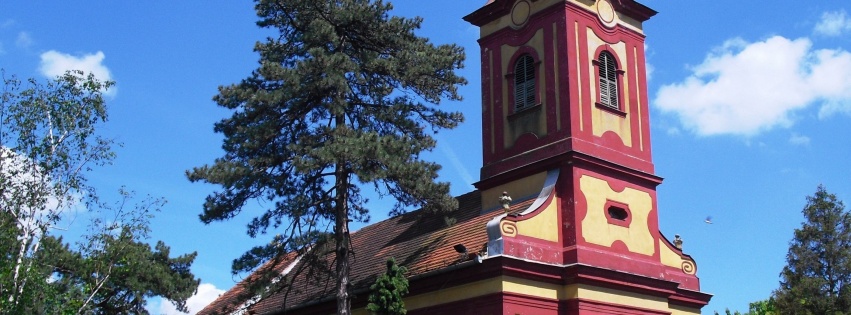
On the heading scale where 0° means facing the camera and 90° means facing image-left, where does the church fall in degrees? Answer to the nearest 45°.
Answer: approximately 315°

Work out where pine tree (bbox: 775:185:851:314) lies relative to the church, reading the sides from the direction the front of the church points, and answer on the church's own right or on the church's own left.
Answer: on the church's own left

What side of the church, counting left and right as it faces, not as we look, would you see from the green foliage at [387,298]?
right

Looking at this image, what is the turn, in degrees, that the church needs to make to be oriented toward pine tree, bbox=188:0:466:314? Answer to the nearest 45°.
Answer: approximately 90° to its right
